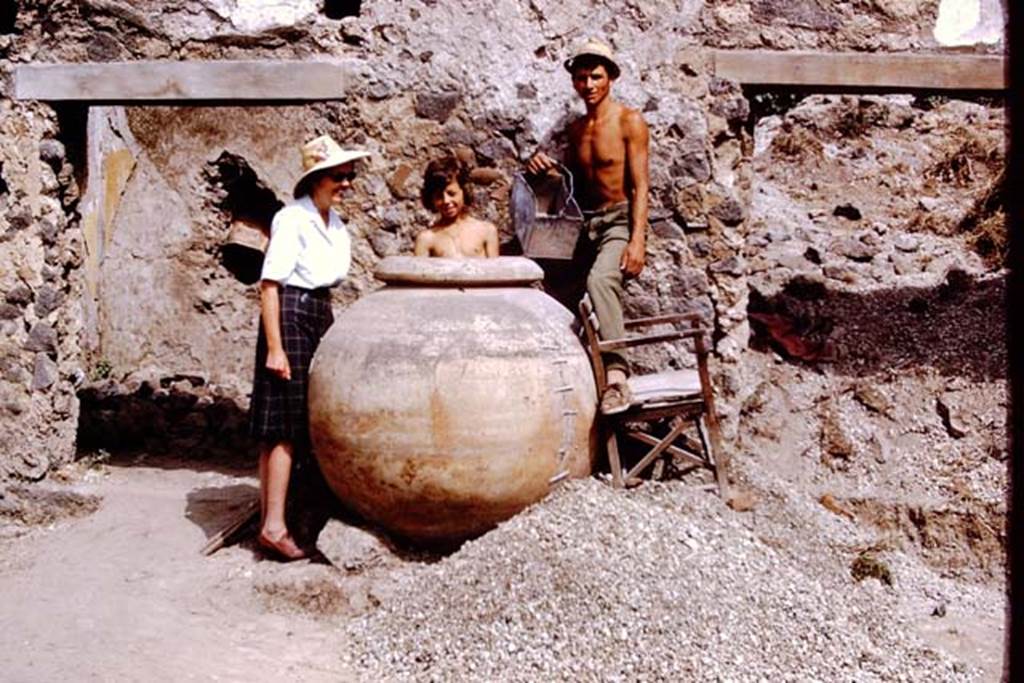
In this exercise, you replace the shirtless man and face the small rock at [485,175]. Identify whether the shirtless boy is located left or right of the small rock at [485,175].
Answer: left

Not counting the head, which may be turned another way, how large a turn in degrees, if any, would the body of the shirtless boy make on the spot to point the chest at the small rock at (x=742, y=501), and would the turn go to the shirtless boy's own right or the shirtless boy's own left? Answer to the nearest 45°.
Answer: approximately 90° to the shirtless boy's own left

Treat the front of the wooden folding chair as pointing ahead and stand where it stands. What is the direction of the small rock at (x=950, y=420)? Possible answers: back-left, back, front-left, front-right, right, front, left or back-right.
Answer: front-left

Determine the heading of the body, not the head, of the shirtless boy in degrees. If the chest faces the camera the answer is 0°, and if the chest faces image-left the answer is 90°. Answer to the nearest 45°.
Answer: approximately 0°

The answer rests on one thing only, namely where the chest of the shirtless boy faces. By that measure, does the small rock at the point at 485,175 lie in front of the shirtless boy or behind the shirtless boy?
behind

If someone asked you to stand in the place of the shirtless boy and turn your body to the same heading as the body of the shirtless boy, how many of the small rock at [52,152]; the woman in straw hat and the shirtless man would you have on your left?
1

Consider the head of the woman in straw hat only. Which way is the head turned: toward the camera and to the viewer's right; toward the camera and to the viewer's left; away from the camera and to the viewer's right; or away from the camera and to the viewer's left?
toward the camera and to the viewer's right

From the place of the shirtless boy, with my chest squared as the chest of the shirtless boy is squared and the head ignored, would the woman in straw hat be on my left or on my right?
on my right
